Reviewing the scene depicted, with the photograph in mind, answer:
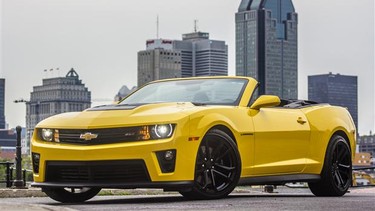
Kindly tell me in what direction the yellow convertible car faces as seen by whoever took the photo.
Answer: facing the viewer and to the left of the viewer
